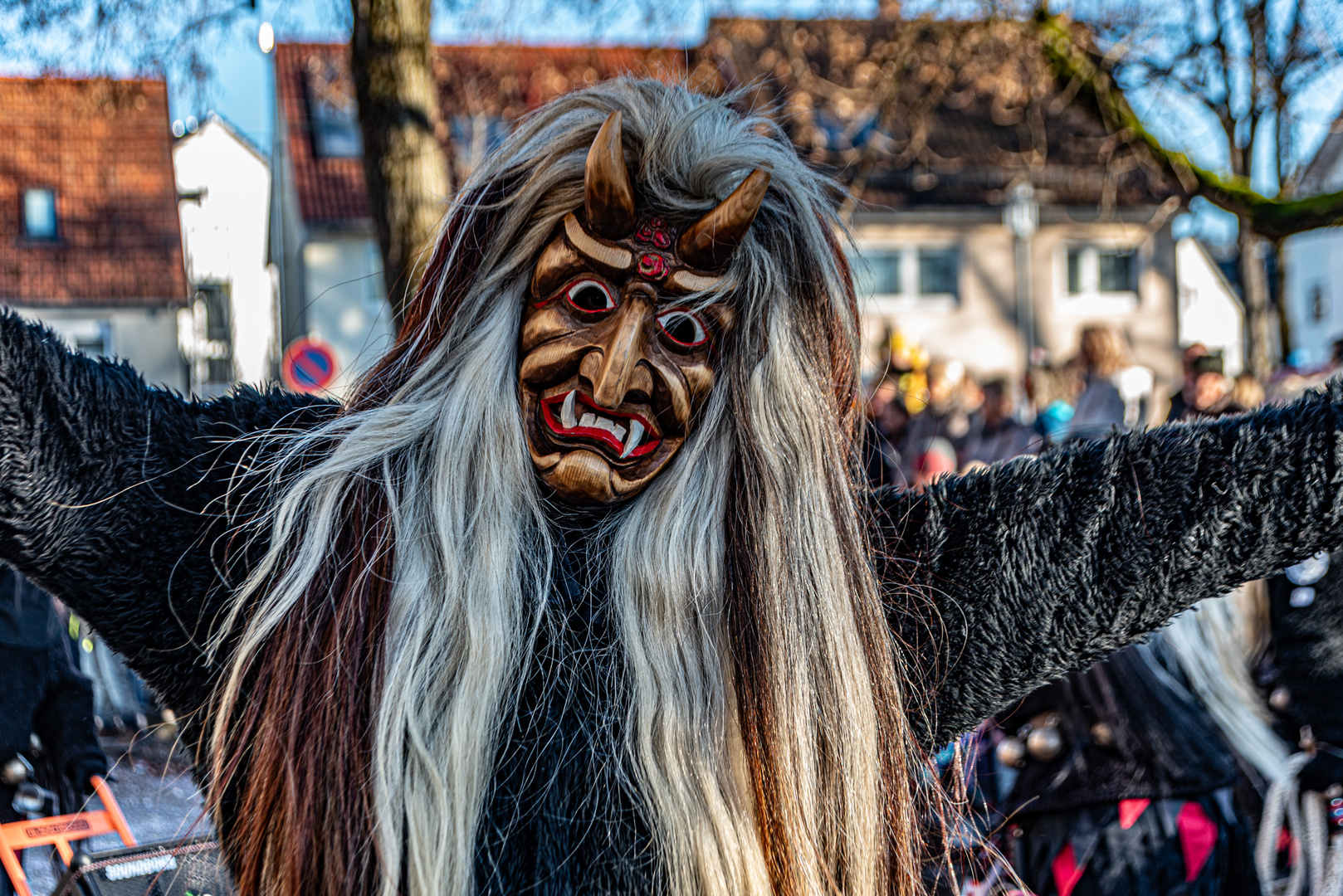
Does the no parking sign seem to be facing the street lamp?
no

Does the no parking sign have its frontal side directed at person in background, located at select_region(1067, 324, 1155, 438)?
no

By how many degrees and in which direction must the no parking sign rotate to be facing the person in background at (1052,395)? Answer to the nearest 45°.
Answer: approximately 90° to its left

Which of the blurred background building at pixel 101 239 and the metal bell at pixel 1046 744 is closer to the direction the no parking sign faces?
the metal bell

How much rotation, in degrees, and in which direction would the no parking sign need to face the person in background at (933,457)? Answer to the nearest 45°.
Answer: approximately 45° to its left

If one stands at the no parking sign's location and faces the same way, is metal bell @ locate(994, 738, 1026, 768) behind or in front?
in front

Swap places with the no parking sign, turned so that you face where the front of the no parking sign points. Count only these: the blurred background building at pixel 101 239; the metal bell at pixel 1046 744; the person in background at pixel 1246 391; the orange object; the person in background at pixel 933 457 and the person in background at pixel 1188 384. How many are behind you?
1

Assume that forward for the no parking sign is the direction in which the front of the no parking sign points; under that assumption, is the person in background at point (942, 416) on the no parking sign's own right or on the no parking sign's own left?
on the no parking sign's own left

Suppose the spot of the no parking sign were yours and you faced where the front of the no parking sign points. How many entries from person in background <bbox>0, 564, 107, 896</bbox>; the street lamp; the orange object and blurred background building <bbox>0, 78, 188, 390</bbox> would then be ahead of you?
2

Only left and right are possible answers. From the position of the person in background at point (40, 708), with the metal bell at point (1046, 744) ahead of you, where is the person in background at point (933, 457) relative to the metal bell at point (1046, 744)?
left

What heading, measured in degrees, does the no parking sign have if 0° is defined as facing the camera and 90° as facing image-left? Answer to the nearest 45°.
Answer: approximately 0°

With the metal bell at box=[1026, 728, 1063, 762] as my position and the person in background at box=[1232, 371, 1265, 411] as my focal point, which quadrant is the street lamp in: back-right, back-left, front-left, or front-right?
front-left

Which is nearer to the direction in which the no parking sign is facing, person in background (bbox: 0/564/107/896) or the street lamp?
the person in background

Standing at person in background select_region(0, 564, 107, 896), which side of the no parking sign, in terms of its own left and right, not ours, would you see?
front

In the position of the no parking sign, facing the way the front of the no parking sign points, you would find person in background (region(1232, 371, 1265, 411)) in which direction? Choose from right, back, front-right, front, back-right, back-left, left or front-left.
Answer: front-left

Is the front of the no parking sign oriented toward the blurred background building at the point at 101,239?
no

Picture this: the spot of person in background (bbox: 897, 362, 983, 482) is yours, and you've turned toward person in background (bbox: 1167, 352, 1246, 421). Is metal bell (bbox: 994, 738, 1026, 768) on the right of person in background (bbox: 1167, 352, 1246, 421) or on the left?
right
